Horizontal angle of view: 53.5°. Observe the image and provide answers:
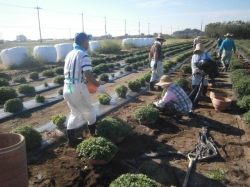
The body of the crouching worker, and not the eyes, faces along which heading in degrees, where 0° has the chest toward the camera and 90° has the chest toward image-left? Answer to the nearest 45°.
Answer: approximately 90°

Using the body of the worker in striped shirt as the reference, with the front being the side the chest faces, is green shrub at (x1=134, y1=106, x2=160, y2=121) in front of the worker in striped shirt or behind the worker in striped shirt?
in front

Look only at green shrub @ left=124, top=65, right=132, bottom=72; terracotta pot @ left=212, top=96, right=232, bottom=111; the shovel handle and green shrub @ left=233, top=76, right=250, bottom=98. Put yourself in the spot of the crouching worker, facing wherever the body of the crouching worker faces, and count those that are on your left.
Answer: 1

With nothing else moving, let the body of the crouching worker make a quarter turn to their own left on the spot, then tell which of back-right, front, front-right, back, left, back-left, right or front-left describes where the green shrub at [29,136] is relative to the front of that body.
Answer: front-right

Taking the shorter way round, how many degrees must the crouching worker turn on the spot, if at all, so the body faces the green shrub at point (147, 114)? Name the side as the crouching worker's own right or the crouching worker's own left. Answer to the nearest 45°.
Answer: approximately 45° to the crouching worker's own left

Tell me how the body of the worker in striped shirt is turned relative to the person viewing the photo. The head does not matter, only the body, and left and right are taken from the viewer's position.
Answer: facing away from the viewer and to the right of the viewer

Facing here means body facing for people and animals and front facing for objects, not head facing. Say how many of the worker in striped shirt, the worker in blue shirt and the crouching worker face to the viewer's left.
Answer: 1

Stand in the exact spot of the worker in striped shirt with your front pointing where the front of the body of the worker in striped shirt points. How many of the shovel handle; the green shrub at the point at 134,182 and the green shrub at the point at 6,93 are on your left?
1

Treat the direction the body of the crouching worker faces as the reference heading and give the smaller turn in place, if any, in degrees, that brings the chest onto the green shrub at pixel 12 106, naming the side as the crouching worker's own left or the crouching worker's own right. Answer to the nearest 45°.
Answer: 0° — they already face it

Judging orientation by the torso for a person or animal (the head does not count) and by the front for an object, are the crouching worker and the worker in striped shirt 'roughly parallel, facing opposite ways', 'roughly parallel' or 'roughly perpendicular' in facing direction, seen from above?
roughly perpendicular
